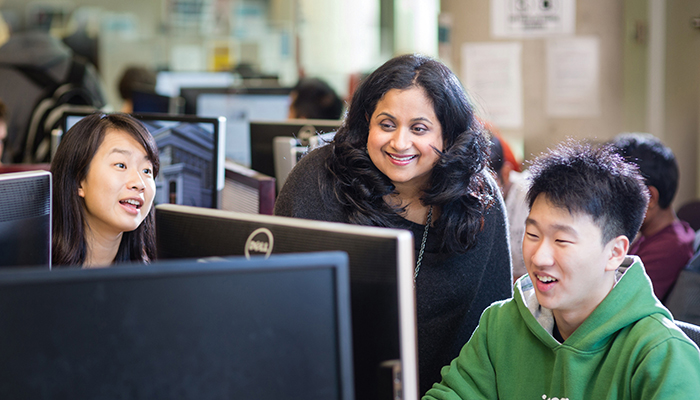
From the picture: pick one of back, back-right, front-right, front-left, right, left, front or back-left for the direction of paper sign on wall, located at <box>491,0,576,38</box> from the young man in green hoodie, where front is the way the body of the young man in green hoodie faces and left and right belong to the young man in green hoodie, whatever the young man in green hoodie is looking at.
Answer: back-right

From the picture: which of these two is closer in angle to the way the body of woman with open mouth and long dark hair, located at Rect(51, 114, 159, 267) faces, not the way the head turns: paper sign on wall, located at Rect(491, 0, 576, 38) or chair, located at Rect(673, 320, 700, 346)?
the chair

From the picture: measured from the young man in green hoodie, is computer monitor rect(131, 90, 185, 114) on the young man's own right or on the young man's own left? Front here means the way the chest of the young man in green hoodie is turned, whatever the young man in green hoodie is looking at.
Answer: on the young man's own right

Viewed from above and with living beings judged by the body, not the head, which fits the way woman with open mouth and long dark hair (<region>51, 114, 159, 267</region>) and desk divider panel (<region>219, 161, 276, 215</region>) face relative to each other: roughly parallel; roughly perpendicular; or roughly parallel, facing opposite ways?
roughly perpendicular

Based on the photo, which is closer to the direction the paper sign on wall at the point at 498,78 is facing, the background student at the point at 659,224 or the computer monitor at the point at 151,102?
the background student

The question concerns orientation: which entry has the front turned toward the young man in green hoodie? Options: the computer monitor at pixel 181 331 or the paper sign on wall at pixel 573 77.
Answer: the paper sign on wall

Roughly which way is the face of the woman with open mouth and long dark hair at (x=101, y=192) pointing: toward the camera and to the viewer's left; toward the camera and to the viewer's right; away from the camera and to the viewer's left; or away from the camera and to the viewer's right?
toward the camera and to the viewer's right
